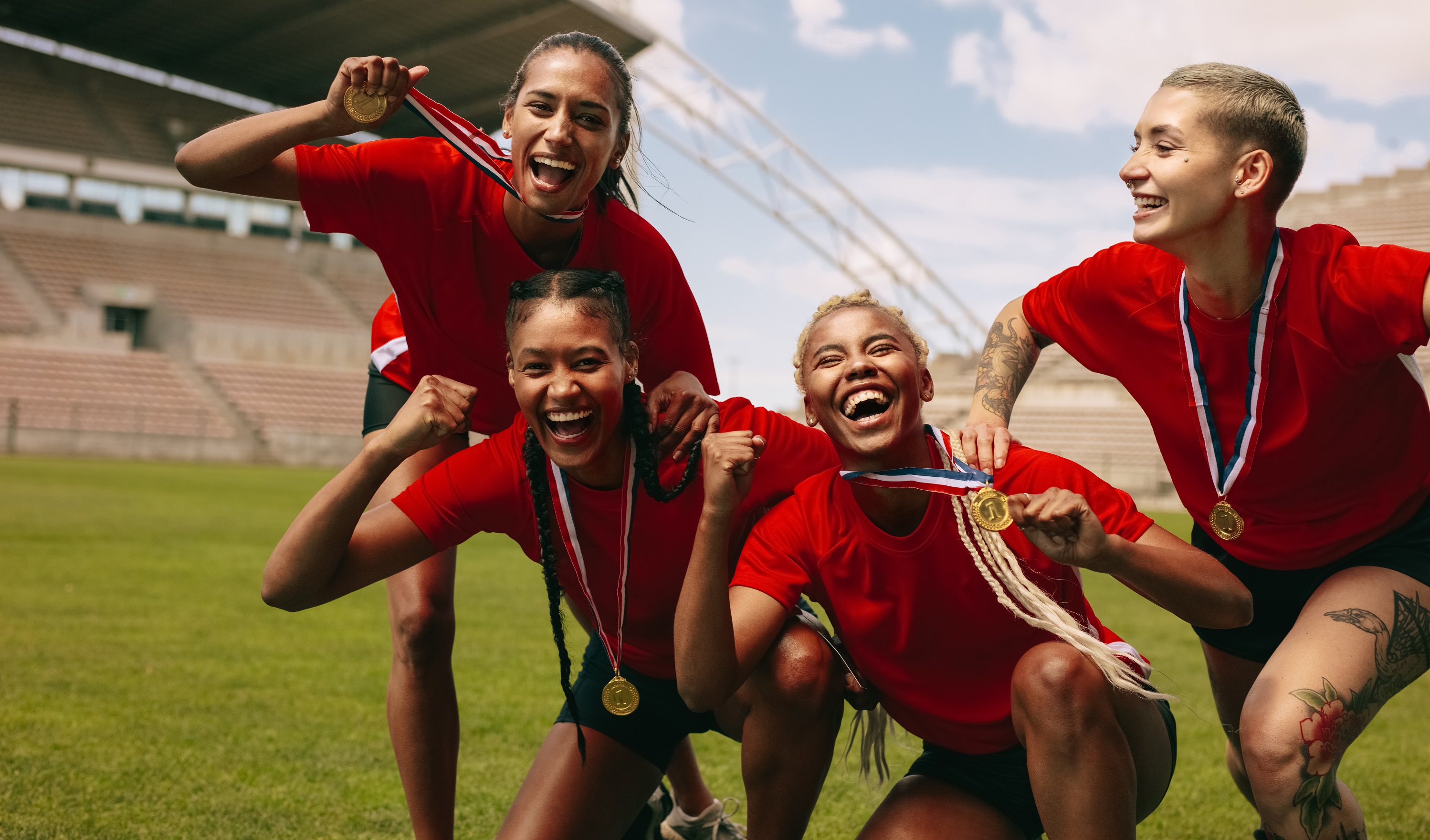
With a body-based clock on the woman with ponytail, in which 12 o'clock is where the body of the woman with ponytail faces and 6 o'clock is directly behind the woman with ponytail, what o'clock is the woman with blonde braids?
The woman with blonde braids is roughly at 10 o'clock from the woman with ponytail.

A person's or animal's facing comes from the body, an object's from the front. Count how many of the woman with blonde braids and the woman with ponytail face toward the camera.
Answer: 2

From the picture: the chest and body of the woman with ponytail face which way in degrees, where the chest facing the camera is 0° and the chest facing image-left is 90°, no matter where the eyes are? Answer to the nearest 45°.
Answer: approximately 0°

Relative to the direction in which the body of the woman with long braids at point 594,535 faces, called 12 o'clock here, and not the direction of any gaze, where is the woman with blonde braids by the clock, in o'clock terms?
The woman with blonde braids is roughly at 10 o'clock from the woman with long braids.

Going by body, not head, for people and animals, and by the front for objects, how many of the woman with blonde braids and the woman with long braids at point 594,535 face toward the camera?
2

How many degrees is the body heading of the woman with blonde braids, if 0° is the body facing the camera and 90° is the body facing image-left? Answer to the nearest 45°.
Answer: approximately 0°

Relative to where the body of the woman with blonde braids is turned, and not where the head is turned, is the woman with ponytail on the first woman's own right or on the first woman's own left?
on the first woman's own right
